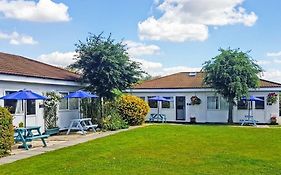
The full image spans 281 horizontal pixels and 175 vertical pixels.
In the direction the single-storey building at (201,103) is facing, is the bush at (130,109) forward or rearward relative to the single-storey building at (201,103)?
forward

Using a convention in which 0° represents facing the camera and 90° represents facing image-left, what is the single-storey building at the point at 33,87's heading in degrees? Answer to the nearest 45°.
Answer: approximately 315°

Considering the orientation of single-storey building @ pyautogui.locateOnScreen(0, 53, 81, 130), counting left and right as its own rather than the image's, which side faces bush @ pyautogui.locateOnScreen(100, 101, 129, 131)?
left

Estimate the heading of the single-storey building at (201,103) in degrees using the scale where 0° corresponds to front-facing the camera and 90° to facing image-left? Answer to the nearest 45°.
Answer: approximately 0°

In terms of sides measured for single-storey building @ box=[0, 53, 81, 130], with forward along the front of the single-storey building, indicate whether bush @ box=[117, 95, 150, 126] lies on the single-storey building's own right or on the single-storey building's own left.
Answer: on the single-storey building's own left

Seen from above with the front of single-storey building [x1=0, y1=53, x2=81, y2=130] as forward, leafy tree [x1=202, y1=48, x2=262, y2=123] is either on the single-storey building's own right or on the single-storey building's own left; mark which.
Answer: on the single-storey building's own left

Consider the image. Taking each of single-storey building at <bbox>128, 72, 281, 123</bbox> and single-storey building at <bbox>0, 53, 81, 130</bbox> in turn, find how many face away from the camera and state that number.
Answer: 0
